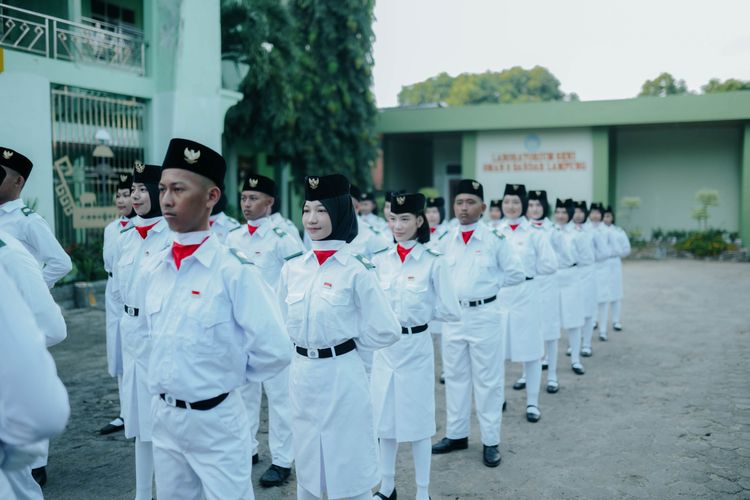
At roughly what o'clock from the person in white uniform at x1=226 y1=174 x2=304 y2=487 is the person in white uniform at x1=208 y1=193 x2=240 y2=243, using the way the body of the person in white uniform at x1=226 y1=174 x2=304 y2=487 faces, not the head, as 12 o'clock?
the person in white uniform at x1=208 y1=193 x2=240 y2=243 is roughly at 4 o'clock from the person in white uniform at x1=226 y1=174 x2=304 y2=487.

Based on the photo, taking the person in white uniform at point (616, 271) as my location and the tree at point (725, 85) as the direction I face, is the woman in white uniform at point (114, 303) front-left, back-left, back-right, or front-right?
back-left

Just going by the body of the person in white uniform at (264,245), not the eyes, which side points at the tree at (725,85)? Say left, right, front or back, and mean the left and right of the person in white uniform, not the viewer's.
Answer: back

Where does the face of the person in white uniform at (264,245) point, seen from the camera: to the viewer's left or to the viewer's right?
to the viewer's left

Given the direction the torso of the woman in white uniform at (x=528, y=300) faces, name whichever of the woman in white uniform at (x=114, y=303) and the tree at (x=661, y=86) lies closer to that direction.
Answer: the woman in white uniform

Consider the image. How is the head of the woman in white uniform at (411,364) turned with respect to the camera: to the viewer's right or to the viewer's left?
to the viewer's left

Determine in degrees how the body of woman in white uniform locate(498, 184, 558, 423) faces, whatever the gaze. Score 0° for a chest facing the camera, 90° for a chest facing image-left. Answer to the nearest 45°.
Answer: approximately 45°

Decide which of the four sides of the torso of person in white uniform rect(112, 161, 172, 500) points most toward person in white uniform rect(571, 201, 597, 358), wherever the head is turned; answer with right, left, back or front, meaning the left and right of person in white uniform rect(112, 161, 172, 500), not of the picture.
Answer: back

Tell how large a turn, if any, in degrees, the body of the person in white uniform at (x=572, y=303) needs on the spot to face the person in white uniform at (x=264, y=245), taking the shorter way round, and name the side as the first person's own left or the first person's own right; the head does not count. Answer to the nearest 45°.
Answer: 0° — they already face them

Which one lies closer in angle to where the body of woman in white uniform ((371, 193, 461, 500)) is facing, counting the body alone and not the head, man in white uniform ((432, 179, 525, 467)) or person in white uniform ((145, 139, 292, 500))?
the person in white uniform

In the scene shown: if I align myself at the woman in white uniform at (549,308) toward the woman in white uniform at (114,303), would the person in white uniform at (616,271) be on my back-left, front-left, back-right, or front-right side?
back-right
